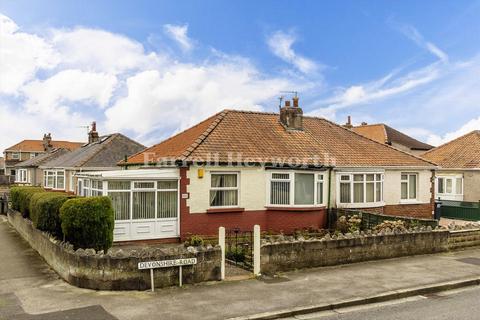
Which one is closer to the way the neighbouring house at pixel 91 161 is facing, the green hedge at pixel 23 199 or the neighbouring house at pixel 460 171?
the green hedge

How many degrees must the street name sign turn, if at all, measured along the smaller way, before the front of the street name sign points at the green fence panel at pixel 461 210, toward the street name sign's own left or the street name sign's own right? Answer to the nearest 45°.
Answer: approximately 135° to the street name sign's own left

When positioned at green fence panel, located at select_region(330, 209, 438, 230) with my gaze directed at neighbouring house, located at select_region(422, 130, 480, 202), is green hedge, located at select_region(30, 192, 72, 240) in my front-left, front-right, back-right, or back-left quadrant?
back-left

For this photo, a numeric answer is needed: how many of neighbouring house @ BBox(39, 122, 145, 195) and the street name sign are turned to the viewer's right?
0

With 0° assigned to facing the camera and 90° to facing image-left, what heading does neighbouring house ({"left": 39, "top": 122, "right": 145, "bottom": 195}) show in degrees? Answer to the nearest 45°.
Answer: approximately 45°

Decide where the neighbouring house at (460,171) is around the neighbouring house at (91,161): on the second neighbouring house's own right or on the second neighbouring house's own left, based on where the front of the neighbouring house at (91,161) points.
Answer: on the second neighbouring house's own left

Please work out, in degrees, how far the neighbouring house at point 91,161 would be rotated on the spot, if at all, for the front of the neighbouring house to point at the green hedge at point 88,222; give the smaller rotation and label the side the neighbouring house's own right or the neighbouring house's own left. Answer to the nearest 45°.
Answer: approximately 45° to the neighbouring house's own left

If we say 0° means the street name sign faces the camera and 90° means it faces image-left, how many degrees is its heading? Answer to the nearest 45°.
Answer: approximately 0°

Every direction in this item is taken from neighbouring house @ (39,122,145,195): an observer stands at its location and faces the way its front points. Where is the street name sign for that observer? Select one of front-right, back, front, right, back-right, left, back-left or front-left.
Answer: front-left

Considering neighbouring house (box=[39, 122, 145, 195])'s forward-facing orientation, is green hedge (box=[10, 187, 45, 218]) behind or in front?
in front
